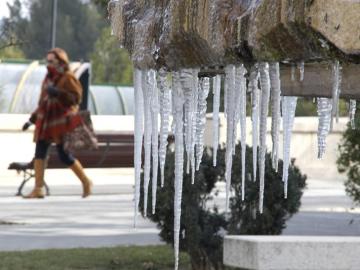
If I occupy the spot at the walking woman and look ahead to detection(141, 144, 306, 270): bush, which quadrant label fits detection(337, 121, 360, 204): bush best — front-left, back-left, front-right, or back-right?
front-left

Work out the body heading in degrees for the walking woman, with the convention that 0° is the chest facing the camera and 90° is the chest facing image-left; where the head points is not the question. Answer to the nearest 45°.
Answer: approximately 90°

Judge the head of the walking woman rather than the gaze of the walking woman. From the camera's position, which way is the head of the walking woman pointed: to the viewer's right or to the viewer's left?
to the viewer's left

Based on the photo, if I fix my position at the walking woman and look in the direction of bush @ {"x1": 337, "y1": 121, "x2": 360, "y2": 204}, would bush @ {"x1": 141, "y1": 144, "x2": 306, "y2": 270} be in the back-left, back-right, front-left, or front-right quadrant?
front-right
